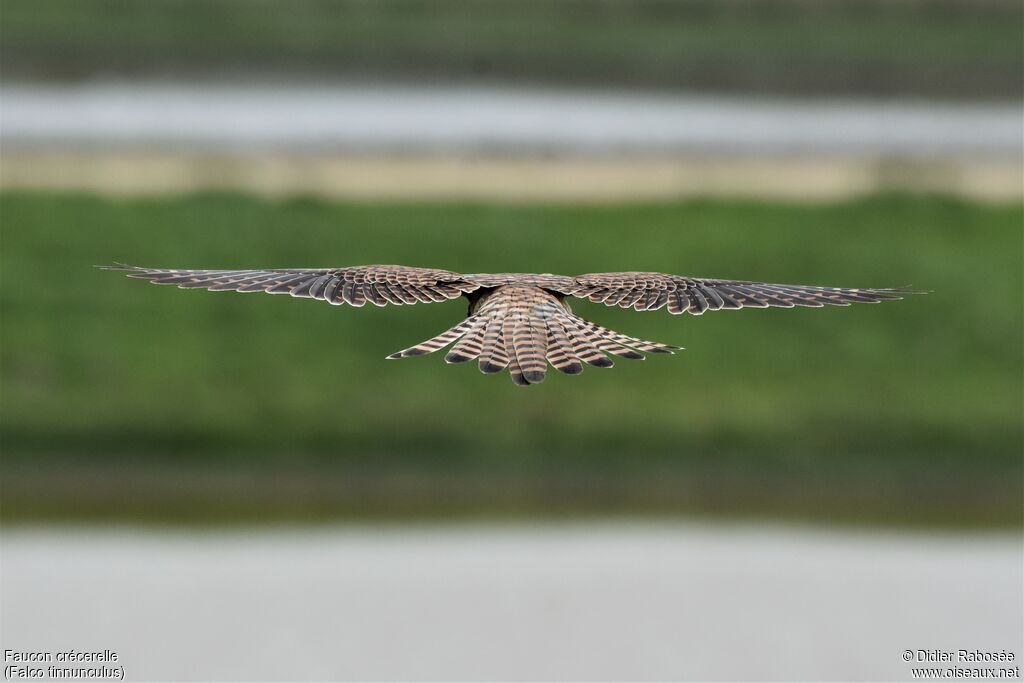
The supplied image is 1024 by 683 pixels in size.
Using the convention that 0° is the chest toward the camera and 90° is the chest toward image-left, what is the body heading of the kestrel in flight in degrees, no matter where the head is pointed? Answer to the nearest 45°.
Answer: approximately 180°
